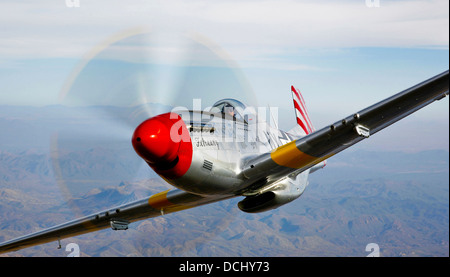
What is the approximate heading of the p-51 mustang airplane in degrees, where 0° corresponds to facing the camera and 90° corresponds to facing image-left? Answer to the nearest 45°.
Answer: approximately 45°
